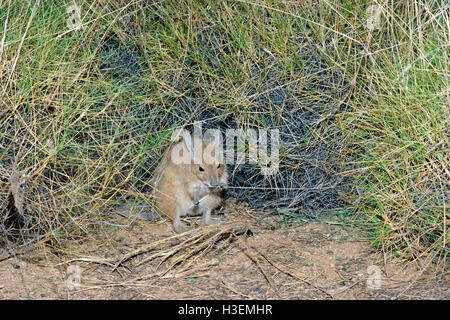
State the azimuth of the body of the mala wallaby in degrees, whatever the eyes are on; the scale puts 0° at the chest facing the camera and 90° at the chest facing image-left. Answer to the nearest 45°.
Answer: approximately 315°
